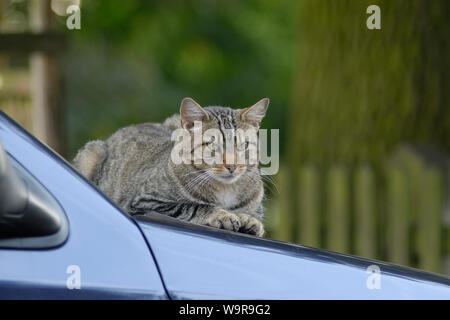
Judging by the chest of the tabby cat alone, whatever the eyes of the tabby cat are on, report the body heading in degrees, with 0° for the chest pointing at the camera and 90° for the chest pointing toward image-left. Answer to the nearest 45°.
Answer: approximately 315°

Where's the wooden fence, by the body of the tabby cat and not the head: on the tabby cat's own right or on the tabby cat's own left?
on the tabby cat's own left

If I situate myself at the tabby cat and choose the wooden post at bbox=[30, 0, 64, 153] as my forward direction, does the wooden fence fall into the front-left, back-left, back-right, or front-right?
front-right

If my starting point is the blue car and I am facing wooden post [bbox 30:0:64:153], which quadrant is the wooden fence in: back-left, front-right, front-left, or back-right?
front-right

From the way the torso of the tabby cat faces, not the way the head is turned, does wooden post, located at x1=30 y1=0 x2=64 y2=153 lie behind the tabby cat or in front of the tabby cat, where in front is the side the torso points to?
behind

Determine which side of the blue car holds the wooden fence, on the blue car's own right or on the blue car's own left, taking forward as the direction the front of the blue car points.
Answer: on the blue car's own left

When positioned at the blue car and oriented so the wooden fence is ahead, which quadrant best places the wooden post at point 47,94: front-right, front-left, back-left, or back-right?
front-left
